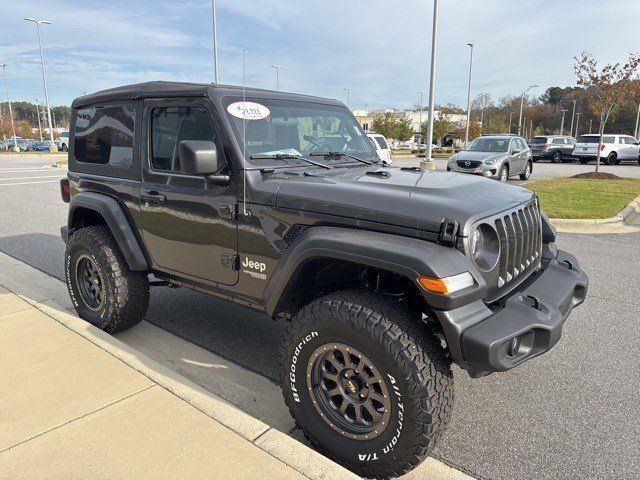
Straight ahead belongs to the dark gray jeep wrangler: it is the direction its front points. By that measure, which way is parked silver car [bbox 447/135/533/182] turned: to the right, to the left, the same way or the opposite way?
to the right

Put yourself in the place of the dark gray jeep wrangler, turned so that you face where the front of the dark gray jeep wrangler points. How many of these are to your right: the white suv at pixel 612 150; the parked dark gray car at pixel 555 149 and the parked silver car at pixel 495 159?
0

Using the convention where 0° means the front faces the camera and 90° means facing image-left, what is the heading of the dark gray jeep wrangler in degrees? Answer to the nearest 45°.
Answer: approximately 315°

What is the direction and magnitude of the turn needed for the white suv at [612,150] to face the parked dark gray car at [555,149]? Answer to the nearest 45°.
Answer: approximately 135° to its left

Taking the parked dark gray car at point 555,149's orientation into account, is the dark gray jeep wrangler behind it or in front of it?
behind

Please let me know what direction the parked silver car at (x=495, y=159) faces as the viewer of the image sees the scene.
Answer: facing the viewer and to the left of the viewer

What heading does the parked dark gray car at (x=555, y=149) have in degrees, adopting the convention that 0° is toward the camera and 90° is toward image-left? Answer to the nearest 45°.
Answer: approximately 225°

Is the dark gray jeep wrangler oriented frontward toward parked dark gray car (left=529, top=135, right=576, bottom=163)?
no

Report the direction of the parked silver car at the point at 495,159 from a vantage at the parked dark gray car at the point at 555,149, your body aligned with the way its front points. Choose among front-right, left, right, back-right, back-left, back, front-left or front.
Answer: back-right

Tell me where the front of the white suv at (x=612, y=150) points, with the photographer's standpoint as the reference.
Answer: facing away from the viewer and to the right of the viewer

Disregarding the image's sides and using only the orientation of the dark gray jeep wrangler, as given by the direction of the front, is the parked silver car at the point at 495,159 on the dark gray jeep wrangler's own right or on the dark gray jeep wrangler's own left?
on the dark gray jeep wrangler's own left

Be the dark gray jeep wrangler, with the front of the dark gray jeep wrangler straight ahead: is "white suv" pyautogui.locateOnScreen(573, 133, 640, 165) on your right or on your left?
on your left
